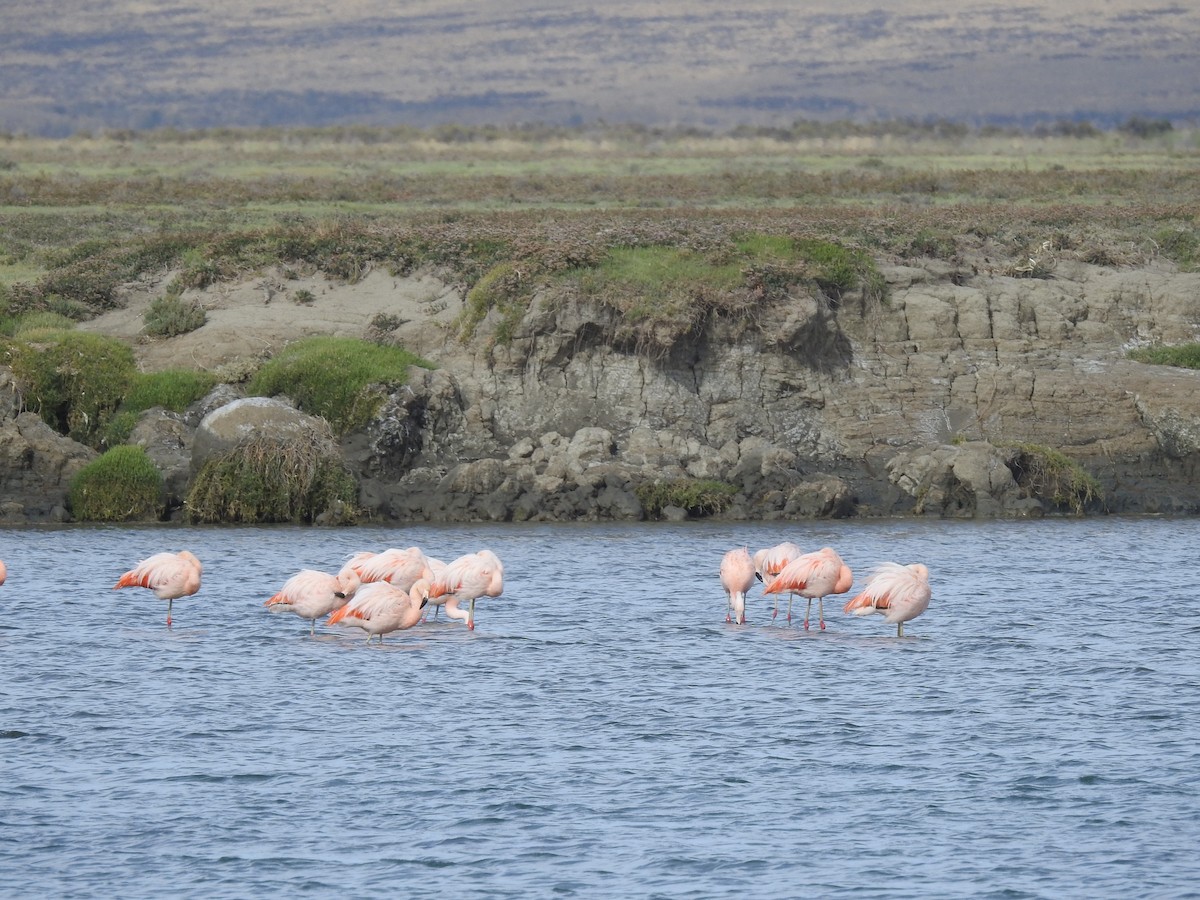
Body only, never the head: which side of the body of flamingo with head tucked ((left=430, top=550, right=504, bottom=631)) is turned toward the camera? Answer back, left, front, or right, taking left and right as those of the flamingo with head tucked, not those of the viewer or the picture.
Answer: right

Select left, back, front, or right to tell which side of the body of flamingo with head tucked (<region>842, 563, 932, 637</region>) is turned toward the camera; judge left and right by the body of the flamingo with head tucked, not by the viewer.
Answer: right

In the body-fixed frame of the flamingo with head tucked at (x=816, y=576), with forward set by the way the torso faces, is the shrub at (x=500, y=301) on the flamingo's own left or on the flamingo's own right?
on the flamingo's own left

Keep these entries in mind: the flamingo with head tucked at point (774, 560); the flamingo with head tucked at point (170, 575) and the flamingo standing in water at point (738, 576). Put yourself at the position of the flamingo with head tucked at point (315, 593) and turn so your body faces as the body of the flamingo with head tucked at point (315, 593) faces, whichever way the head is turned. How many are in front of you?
2

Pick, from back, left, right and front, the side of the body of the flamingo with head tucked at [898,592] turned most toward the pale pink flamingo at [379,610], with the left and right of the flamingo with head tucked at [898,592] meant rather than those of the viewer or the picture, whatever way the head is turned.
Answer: back

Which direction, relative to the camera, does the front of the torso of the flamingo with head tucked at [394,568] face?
to the viewer's right

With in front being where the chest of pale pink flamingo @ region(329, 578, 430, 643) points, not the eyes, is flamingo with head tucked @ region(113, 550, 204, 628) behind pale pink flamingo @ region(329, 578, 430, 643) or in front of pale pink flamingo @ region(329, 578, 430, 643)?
behind

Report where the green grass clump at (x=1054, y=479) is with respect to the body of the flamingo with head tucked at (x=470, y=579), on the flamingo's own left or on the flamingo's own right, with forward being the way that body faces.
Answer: on the flamingo's own left

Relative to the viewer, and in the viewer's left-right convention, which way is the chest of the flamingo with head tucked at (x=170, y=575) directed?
facing to the right of the viewer

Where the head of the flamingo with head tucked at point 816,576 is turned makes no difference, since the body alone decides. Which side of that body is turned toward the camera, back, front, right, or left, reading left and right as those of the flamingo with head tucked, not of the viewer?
right

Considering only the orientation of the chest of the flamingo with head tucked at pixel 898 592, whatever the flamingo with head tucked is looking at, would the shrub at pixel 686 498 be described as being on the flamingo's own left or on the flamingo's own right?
on the flamingo's own left

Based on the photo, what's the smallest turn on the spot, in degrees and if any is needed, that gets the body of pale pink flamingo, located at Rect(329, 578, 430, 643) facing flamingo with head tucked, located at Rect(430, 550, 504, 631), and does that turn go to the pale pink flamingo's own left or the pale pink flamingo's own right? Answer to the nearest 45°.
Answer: approximately 45° to the pale pink flamingo's own left

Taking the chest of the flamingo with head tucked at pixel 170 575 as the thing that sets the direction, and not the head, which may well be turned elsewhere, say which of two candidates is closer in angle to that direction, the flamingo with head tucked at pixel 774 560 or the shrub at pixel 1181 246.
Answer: the flamingo with head tucked

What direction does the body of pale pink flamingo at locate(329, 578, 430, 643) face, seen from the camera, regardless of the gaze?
to the viewer's right

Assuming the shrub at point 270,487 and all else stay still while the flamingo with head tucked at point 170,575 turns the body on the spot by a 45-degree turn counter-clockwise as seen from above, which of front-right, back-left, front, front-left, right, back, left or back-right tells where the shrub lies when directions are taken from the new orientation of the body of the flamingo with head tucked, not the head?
front-left
